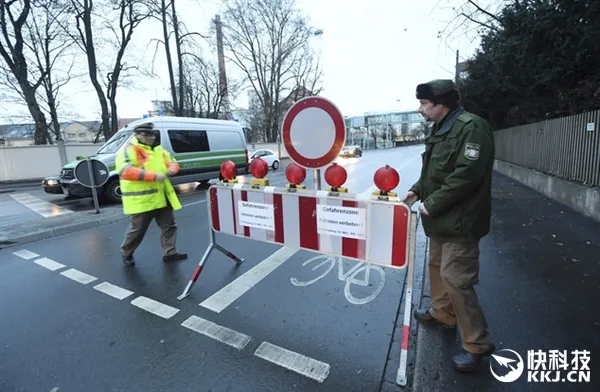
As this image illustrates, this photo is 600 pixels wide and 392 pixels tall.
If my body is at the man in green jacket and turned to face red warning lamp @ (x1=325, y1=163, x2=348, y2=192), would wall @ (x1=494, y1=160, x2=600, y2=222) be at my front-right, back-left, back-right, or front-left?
back-right

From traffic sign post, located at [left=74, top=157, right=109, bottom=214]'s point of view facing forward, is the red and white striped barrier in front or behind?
behind

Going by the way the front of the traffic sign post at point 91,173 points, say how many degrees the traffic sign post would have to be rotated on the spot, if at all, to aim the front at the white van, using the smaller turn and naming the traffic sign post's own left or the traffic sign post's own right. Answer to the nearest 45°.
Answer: approximately 45° to the traffic sign post's own right

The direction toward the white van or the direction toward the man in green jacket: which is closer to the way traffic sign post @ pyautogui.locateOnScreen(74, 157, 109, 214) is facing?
the white van

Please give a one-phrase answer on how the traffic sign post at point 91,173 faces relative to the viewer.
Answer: facing away from the viewer

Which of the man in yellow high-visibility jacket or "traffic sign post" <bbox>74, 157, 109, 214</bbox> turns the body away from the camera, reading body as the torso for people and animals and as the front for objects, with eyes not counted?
the traffic sign post

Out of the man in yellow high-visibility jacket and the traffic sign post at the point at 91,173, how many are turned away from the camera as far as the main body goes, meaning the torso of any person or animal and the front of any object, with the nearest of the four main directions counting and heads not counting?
1

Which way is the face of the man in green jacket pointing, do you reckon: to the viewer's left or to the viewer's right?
to the viewer's left

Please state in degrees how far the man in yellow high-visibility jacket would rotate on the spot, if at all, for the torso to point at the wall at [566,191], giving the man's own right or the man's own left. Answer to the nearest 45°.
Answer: approximately 45° to the man's own left

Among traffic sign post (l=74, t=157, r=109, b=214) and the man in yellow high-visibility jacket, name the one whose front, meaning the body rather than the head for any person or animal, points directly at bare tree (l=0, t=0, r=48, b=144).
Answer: the traffic sign post

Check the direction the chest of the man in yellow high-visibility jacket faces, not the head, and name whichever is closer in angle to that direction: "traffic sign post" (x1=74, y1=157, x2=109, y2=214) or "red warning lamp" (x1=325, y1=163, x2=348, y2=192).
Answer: the red warning lamp
